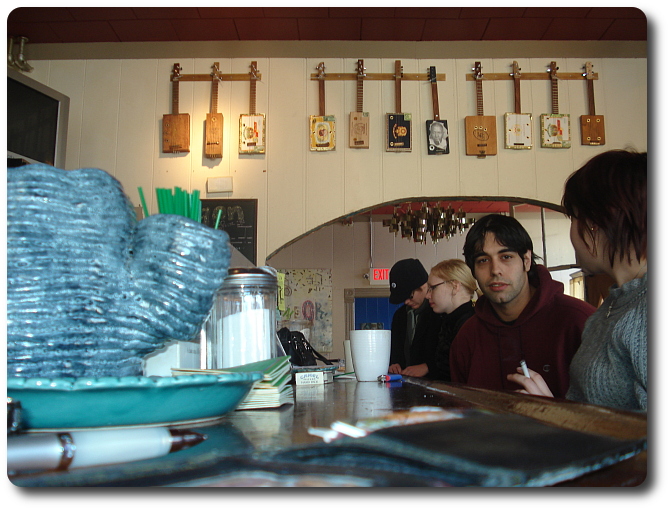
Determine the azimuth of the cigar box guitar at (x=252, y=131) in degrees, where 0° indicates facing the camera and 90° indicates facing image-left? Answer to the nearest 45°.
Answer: approximately 0°

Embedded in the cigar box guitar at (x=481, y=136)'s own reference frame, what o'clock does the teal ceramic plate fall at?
The teal ceramic plate is roughly at 12 o'clock from the cigar box guitar.

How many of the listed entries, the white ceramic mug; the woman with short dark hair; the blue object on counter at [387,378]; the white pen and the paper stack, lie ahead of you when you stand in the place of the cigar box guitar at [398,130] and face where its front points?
5

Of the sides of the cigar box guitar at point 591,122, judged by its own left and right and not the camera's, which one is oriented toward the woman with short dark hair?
front

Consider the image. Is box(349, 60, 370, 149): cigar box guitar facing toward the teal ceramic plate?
yes

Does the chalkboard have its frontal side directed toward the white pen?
yes

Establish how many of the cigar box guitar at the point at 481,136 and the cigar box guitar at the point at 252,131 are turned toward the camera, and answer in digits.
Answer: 2

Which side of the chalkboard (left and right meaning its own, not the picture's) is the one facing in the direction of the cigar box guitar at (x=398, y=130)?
left

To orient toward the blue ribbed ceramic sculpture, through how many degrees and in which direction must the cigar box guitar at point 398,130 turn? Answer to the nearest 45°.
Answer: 0° — it already faces it

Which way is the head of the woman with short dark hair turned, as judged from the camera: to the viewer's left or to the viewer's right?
to the viewer's left
